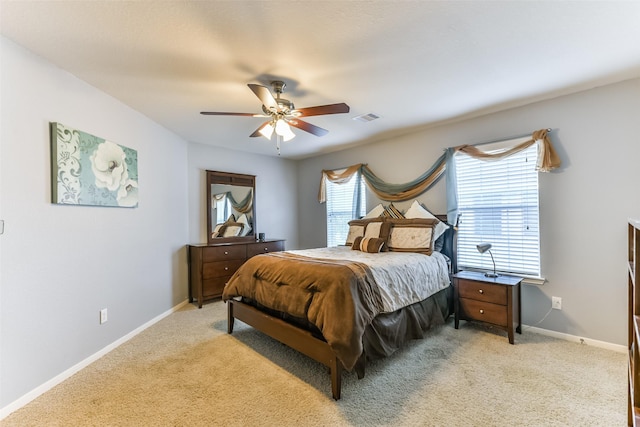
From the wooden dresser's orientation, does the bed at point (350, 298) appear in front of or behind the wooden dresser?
in front

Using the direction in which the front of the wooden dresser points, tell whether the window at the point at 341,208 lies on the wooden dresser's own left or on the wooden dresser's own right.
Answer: on the wooden dresser's own left

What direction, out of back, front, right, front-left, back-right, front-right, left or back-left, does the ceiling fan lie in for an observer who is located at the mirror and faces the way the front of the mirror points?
front-right

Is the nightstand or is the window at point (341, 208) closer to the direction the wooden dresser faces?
the nightstand

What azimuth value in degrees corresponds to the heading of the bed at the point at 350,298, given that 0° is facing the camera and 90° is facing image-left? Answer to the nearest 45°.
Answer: approximately 45°

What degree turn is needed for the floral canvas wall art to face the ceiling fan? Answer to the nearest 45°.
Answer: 0° — it already faces it

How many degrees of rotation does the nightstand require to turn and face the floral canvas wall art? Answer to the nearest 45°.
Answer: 0° — it already faces it

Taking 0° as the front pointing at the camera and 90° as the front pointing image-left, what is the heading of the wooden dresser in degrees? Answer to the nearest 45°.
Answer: approximately 315°

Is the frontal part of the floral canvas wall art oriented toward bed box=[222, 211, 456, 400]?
yes

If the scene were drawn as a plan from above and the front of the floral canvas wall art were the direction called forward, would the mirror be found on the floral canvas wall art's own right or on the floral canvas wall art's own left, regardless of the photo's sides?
on the floral canvas wall art's own left

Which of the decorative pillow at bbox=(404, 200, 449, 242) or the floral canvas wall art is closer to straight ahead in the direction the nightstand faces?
the floral canvas wall art

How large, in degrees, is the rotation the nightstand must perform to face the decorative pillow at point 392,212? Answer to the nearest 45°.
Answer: approximately 90° to its right

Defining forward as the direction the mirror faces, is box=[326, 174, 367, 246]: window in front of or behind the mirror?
in front

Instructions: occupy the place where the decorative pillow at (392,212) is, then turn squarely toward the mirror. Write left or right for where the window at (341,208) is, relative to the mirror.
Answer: right

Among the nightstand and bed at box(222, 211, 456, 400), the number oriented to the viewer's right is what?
0

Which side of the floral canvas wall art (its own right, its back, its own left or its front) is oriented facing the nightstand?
front

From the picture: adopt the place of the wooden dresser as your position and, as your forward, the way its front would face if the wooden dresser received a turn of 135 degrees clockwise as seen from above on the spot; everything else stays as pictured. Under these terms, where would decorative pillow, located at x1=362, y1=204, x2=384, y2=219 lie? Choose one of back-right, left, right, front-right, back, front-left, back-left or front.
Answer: back

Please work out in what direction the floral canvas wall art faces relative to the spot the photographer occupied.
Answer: facing the viewer and to the right of the viewer
